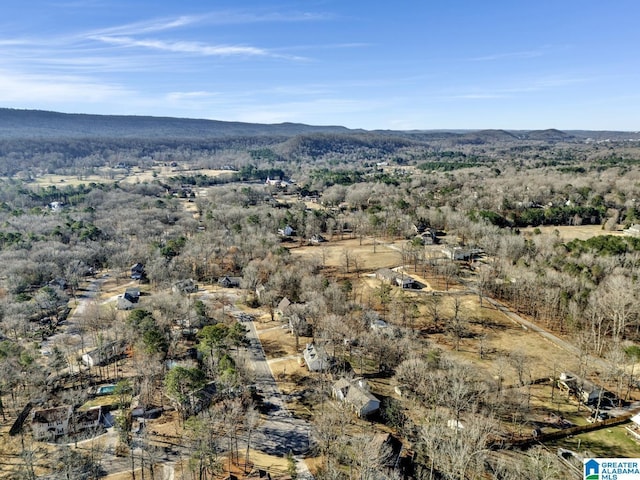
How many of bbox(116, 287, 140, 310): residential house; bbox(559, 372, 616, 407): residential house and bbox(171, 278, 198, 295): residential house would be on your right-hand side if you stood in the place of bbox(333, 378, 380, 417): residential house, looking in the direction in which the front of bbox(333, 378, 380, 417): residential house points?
2

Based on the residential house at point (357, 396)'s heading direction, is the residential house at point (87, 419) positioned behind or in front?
in front

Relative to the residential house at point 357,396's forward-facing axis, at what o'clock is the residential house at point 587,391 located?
the residential house at point 587,391 is roughly at 7 o'clock from the residential house at point 357,396.

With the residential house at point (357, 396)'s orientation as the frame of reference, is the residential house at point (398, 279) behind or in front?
behind

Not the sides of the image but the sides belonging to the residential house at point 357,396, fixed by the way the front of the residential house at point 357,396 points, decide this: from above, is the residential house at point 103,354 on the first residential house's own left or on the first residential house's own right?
on the first residential house's own right

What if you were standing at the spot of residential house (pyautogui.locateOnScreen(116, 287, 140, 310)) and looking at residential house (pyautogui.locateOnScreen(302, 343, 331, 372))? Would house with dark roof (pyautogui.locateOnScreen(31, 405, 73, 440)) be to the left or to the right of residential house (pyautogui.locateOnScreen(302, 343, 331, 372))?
right

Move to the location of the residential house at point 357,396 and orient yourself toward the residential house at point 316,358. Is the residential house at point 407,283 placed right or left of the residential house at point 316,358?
right

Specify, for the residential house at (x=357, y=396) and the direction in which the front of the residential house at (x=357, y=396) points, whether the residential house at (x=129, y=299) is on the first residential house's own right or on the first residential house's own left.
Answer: on the first residential house's own right

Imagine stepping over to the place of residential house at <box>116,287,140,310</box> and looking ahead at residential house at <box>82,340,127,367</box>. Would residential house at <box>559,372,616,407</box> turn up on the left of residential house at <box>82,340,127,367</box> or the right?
left

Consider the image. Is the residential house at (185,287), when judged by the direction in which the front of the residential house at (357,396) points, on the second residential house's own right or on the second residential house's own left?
on the second residential house's own right

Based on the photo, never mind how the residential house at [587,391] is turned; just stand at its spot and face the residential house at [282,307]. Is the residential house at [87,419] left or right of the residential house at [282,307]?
left

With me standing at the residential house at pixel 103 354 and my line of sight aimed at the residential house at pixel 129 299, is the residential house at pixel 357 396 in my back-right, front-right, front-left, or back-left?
back-right

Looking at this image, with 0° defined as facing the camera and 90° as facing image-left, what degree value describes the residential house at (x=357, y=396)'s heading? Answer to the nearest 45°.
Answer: approximately 45°
